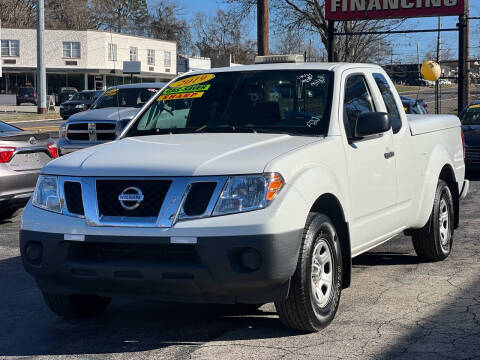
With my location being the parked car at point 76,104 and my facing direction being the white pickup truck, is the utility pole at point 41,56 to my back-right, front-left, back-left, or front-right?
back-right

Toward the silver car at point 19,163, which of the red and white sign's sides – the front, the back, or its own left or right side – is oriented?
front

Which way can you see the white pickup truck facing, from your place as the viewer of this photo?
facing the viewer and to the left of the viewer

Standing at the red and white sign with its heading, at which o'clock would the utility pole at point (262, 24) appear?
The utility pole is roughly at 2 o'clock from the red and white sign.

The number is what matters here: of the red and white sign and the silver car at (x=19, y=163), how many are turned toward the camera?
1

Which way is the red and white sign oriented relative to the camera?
toward the camera

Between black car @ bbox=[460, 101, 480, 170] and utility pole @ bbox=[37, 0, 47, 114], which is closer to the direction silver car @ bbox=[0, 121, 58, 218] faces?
the utility pole

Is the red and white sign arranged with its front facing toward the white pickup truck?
yes

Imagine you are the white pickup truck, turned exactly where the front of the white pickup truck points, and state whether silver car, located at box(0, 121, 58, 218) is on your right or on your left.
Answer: on your right

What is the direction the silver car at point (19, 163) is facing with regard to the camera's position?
facing away from the viewer and to the left of the viewer

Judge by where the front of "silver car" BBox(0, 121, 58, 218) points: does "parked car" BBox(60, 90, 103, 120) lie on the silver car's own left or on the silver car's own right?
on the silver car's own right

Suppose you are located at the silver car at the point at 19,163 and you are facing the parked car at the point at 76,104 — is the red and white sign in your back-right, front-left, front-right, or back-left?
front-right

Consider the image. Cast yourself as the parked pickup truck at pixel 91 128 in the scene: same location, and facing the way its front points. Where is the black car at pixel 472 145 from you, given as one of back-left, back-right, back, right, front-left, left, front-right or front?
back-left

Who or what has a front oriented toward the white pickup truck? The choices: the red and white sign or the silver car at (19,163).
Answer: the red and white sign

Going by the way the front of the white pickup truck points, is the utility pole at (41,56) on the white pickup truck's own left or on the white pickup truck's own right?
on the white pickup truck's own right
